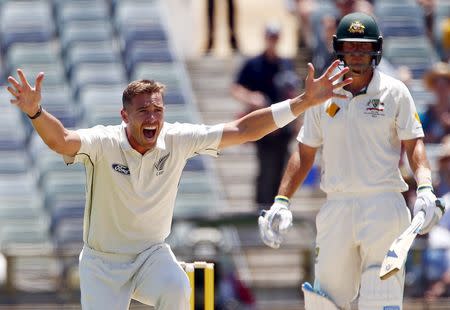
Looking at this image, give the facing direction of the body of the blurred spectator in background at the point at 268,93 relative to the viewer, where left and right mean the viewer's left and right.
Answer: facing the viewer

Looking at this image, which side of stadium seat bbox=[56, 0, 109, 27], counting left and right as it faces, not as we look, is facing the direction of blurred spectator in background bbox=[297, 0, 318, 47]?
left

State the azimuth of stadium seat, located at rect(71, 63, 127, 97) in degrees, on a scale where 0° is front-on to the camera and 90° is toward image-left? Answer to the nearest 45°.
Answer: approximately 0°

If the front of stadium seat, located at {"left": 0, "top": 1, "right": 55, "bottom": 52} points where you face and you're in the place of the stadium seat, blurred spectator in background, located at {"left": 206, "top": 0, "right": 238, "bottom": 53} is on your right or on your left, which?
on your left

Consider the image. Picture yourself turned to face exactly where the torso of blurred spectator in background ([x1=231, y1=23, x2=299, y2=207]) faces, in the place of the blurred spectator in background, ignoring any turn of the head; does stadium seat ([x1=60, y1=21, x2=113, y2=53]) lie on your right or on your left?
on your right

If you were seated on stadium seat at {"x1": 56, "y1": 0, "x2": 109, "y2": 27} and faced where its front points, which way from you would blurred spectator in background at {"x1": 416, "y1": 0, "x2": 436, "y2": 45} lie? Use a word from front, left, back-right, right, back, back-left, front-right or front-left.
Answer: left

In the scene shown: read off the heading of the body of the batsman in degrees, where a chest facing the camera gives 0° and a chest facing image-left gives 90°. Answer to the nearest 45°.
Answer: approximately 0°

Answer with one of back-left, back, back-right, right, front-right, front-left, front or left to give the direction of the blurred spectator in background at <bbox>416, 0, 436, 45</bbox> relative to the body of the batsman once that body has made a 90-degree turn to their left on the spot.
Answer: left
